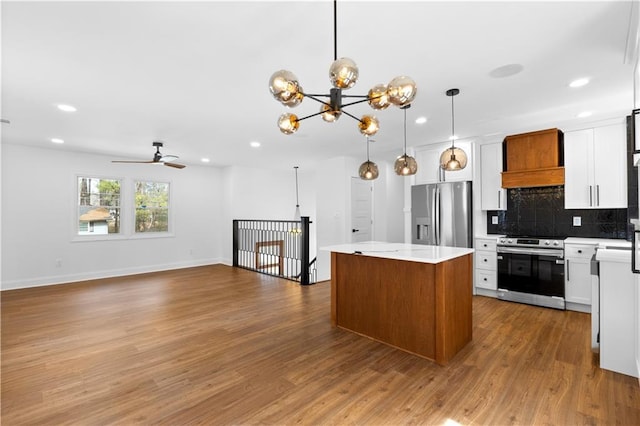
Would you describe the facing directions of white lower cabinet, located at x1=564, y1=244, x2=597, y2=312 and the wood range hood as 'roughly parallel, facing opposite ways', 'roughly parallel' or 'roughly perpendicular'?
roughly parallel

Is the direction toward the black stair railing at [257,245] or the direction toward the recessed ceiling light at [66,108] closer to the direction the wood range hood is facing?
the recessed ceiling light

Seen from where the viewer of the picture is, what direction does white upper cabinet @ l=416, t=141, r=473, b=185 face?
facing the viewer

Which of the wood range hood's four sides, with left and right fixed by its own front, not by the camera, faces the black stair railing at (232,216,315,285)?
right

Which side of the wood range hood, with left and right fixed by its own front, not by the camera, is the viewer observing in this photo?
front

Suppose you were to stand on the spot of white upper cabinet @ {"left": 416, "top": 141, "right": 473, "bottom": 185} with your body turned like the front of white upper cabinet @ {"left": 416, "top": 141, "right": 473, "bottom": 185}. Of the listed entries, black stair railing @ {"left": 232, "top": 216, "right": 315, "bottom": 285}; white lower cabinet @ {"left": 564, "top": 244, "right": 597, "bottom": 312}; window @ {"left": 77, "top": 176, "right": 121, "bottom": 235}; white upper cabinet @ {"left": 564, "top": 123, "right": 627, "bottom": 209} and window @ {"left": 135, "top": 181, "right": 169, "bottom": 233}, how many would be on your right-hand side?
3

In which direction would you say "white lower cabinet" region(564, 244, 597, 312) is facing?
toward the camera

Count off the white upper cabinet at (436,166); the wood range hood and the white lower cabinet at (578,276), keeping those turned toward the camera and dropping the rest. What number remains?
3

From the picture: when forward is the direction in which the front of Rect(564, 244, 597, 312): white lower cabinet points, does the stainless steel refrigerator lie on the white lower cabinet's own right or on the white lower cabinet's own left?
on the white lower cabinet's own right

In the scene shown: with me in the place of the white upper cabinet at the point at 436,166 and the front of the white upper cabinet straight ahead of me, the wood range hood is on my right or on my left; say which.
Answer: on my left

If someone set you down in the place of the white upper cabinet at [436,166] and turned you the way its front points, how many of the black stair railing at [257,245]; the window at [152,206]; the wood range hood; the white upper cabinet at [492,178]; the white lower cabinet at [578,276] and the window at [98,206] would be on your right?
3

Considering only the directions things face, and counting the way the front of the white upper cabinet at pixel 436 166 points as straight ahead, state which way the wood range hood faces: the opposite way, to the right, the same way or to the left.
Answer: the same way

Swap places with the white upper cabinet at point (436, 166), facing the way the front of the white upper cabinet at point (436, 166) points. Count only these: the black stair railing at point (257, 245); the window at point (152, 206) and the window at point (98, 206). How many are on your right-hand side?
3
